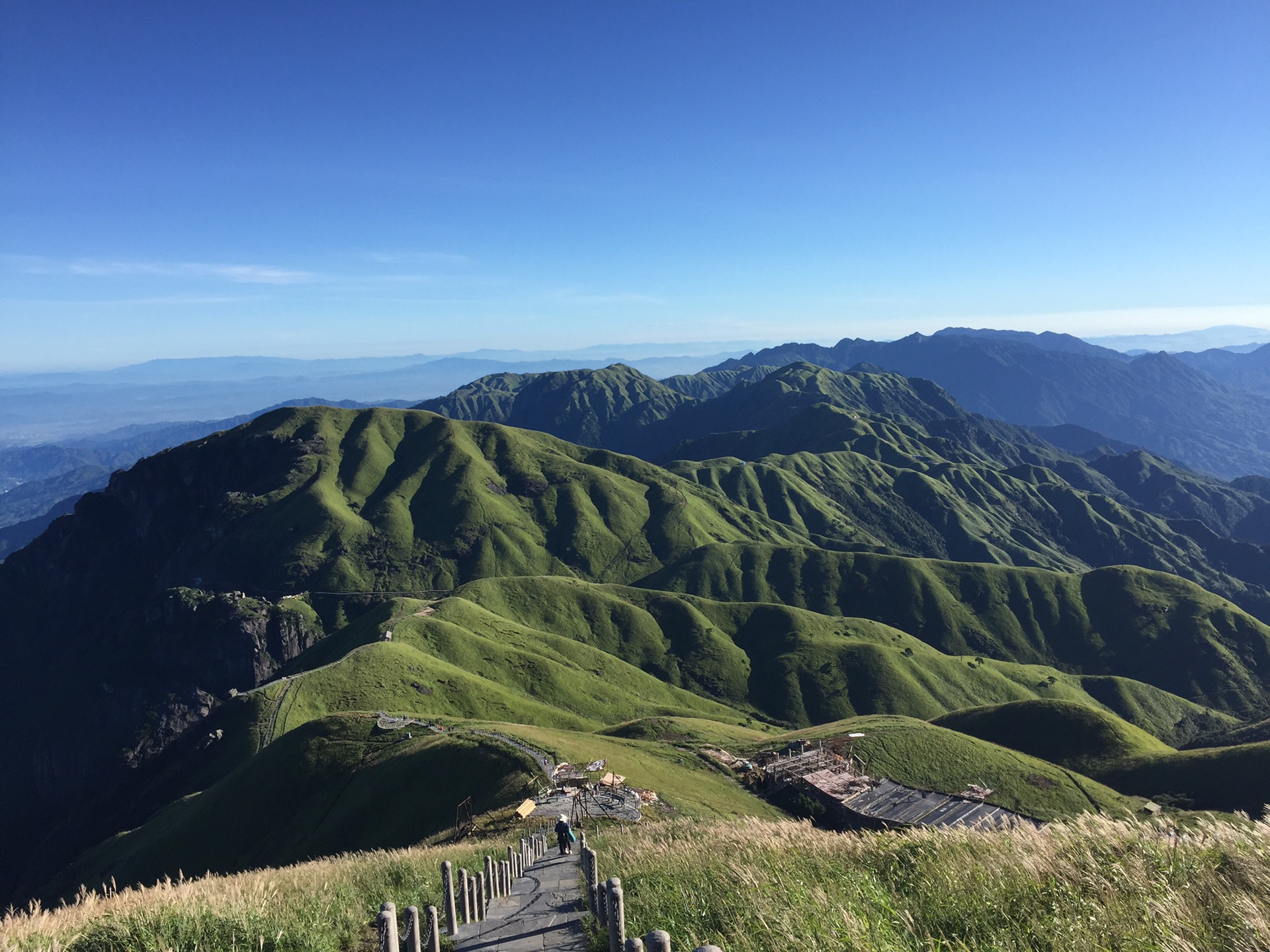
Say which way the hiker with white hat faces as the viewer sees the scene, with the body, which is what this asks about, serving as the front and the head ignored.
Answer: away from the camera
